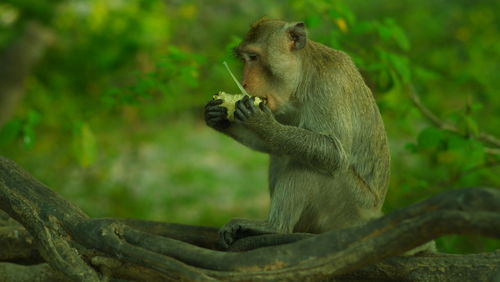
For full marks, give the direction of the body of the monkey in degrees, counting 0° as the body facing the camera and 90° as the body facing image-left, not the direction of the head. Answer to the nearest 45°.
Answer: approximately 90°

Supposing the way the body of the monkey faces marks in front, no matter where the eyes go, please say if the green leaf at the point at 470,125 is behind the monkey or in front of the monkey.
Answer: behind

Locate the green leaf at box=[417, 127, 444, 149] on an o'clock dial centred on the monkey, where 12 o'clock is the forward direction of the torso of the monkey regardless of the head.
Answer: The green leaf is roughly at 5 o'clock from the monkey.

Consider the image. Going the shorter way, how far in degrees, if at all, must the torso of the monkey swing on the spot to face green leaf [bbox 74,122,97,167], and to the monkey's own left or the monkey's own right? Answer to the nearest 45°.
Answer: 0° — it already faces it
